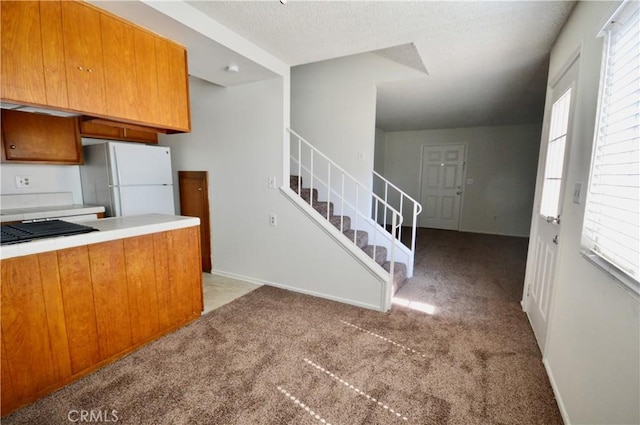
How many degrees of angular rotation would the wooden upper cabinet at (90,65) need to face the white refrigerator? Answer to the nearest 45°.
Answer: approximately 135° to its left

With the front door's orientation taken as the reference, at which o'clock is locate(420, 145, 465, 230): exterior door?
The exterior door is roughly at 2 o'clock from the front door.

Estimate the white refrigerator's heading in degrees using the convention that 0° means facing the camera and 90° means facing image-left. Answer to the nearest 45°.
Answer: approximately 315°

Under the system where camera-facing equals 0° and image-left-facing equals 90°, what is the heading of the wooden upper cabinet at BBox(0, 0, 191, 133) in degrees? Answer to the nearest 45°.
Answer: approximately 315°

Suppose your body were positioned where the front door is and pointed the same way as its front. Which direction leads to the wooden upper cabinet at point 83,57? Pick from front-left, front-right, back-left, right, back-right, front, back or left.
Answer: front-left

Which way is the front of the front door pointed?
to the viewer's left

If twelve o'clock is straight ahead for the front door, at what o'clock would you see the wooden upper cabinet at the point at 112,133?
The wooden upper cabinet is roughly at 11 o'clock from the front door.

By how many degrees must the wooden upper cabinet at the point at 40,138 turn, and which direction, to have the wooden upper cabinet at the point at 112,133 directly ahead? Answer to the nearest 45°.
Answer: approximately 45° to its left

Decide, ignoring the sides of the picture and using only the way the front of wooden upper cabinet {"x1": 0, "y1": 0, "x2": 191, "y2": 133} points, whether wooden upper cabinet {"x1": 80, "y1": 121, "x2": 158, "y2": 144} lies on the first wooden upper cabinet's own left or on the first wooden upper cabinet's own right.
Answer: on the first wooden upper cabinet's own left

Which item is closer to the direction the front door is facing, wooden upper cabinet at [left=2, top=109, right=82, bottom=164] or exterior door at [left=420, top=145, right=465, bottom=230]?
the wooden upper cabinet
